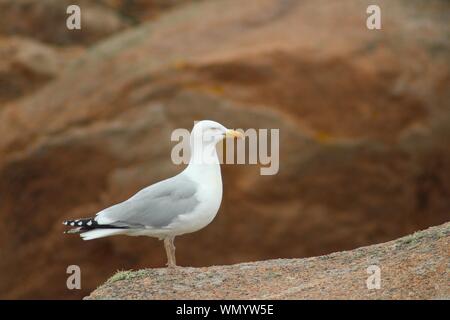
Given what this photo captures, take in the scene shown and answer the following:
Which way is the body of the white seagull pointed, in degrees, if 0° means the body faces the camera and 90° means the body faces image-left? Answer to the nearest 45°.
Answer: approximately 270°
